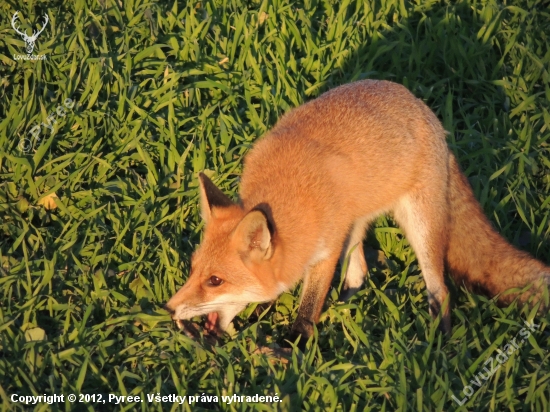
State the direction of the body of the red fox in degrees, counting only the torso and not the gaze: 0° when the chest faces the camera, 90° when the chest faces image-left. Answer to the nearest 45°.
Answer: approximately 90°
